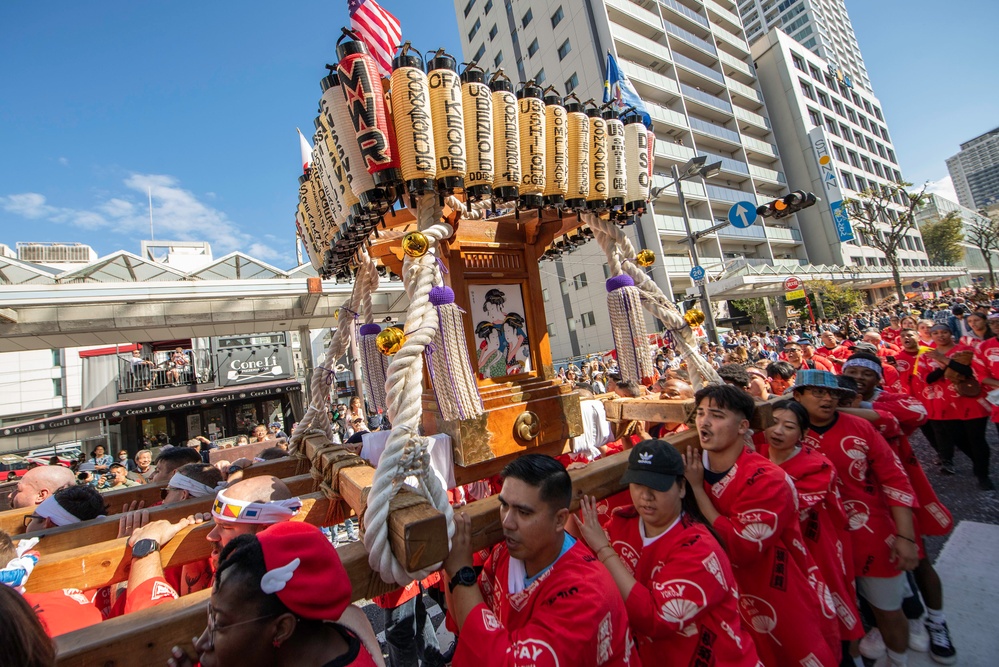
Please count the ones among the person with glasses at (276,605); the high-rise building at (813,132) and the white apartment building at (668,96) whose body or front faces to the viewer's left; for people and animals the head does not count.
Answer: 1

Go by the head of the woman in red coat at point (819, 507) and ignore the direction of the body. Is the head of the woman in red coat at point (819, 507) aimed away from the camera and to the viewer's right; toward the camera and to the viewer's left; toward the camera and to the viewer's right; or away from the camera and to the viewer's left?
toward the camera and to the viewer's left

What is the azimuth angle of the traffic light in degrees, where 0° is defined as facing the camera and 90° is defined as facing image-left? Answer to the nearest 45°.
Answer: approximately 45°

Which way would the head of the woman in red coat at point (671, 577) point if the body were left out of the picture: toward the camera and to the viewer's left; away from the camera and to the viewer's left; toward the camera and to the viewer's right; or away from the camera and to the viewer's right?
toward the camera and to the viewer's left

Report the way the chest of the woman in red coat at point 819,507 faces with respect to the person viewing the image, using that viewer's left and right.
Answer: facing the viewer and to the left of the viewer

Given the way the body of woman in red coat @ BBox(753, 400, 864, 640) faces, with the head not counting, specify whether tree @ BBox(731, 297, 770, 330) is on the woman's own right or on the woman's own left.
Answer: on the woman's own right

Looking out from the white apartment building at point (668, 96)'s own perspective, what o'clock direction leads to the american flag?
The american flag is roughly at 2 o'clock from the white apartment building.
